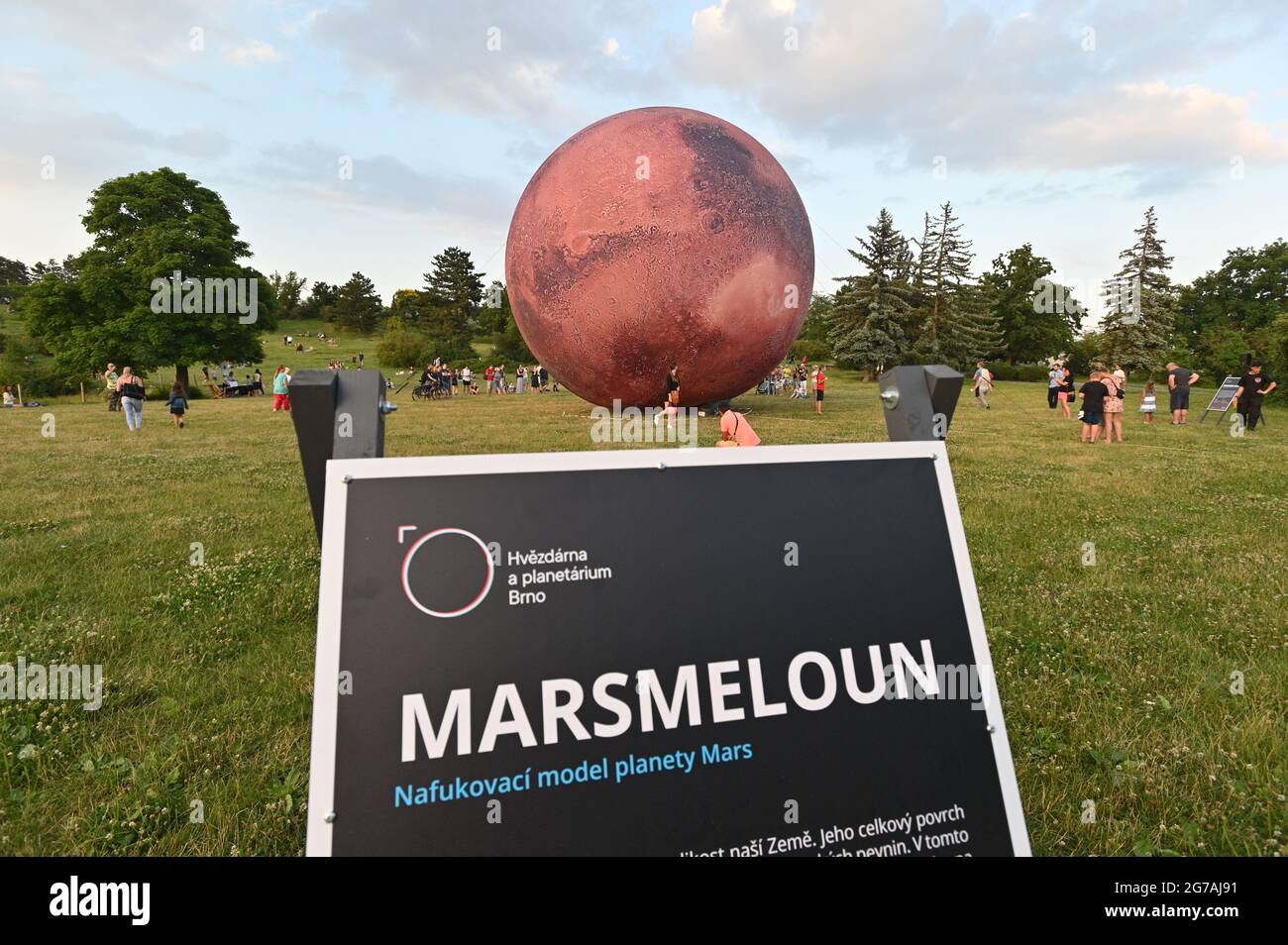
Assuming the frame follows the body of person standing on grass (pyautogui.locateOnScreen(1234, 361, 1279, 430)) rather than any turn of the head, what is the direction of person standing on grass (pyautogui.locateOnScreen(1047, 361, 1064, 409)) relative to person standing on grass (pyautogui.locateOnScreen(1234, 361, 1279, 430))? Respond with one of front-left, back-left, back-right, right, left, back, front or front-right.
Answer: back-right

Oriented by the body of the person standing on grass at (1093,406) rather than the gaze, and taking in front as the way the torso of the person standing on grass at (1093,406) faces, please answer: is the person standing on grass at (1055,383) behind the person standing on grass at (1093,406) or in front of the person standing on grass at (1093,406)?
in front

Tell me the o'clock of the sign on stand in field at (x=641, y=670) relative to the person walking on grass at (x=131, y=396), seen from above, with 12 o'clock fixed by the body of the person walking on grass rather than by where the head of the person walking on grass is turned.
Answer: The sign on stand in field is roughly at 6 o'clock from the person walking on grass.

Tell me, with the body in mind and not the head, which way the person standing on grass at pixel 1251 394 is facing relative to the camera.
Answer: toward the camera

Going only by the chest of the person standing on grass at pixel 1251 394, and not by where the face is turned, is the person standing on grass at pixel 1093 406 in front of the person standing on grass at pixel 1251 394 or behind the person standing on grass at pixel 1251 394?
in front

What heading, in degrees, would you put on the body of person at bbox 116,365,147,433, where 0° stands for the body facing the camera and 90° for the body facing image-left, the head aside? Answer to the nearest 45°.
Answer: approximately 180°
